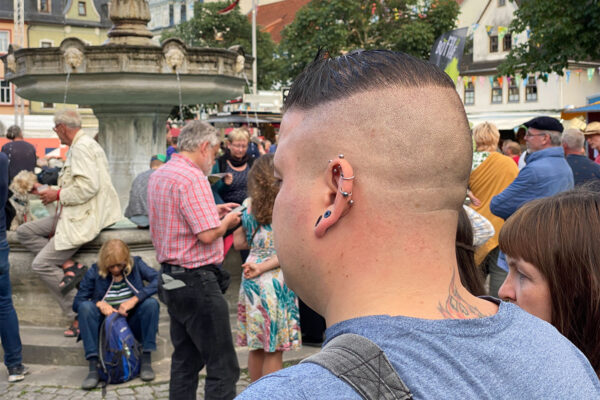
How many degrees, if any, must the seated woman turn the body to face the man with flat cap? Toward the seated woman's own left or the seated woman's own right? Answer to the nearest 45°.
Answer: approximately 90° to the seated woman's own left

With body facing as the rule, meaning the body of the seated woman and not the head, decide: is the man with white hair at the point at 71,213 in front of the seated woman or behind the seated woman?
behind

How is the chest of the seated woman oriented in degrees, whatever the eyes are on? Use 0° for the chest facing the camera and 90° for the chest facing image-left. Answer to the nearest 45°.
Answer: approximately 0°

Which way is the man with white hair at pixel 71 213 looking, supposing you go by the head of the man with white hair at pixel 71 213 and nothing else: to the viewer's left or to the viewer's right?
to the viewer's left

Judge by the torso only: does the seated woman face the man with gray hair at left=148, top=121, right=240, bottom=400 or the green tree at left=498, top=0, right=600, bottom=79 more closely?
the man with gray hair

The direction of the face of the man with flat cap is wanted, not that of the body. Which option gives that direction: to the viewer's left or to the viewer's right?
to the viewer's left

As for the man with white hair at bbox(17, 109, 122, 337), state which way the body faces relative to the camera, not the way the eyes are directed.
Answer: to the viewer's left

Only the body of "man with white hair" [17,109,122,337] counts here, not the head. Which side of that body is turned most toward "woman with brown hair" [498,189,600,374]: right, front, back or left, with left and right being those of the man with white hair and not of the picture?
left

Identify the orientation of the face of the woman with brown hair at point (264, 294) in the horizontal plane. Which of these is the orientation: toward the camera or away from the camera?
away from the camera

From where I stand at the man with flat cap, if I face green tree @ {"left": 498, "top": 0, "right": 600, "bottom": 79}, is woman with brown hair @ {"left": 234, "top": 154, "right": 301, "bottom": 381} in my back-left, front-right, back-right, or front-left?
back-left

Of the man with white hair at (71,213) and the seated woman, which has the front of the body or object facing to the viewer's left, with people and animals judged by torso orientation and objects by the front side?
the man with white hair
